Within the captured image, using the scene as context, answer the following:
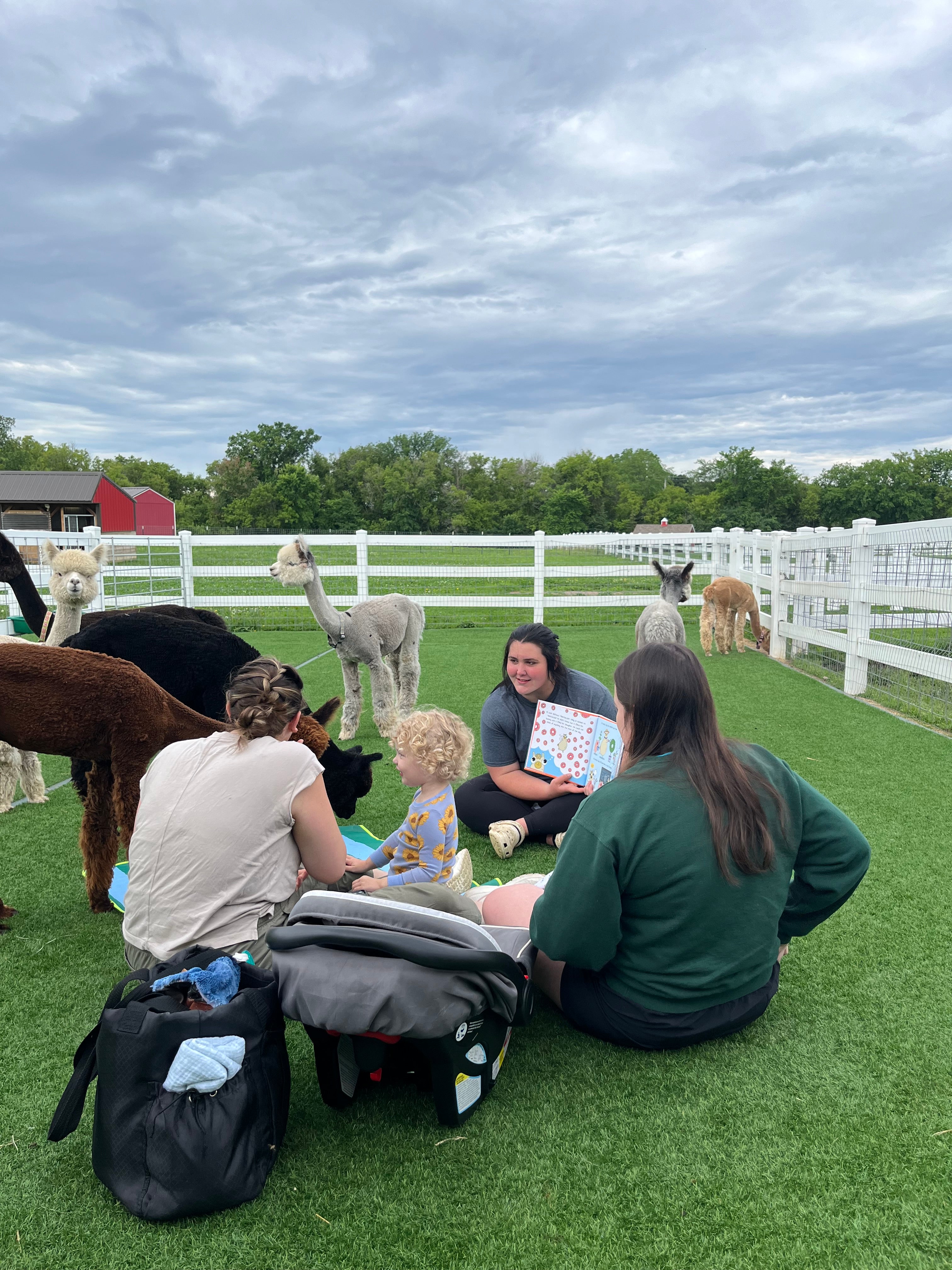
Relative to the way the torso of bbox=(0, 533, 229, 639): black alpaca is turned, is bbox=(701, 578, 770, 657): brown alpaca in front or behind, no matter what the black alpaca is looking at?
behind

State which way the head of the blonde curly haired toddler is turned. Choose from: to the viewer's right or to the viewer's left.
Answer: to the viewer's left

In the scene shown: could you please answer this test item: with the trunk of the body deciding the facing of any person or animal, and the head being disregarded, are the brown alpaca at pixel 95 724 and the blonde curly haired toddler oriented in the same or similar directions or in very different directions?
very different directions

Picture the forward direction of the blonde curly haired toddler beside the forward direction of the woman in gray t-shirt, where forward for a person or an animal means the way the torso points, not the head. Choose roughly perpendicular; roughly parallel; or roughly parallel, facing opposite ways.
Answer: roughly perpendicular

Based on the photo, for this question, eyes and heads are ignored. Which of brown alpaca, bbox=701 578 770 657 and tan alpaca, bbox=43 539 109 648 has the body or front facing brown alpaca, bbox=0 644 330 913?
the tan alpaca

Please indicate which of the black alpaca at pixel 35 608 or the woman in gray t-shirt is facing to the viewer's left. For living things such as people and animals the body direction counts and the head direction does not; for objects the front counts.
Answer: the black alpaca

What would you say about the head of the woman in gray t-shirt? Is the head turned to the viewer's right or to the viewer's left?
to the viewer's left

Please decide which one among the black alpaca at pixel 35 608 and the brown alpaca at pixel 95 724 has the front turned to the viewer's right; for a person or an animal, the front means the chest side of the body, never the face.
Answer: the brown alpaca

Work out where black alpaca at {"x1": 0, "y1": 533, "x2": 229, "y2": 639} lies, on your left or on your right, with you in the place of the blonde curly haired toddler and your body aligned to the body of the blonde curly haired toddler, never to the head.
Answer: on your right

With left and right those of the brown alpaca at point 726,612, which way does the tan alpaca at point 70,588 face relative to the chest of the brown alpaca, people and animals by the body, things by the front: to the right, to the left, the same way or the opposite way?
to the right

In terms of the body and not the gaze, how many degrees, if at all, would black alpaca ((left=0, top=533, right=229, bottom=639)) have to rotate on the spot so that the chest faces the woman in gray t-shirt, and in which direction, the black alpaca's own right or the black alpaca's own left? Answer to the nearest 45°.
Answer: approximately 135° to the black alpaca's own left

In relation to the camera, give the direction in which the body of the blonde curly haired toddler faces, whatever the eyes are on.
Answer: to the viewer's left

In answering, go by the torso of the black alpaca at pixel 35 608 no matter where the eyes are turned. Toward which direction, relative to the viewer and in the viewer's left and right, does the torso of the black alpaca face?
facing to the left of the viewer

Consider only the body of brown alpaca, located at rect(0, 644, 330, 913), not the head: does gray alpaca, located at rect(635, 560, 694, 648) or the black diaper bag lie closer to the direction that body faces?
the gray alpaca

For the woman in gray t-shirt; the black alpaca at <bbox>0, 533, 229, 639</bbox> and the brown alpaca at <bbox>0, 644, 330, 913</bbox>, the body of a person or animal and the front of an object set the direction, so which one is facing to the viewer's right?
the brown alpaca

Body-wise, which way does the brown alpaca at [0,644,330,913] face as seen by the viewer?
to the viewer's right
